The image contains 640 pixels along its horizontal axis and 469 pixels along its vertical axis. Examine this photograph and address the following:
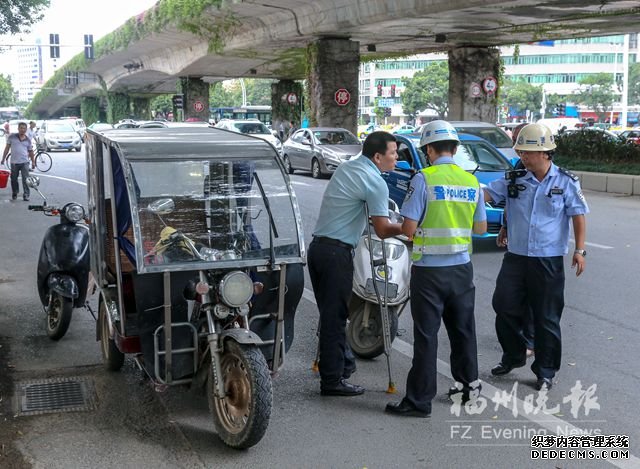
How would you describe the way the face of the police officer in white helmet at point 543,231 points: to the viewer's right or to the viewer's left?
to the viewer's left

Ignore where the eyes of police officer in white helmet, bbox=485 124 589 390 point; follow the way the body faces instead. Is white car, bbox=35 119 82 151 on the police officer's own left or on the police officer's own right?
on the police officer's own right

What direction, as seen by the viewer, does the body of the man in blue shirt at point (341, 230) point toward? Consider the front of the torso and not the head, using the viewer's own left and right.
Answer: facing to the right of the viewer

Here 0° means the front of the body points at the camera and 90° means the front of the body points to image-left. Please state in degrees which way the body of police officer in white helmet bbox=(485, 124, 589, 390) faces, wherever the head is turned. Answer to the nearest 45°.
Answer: approximately 45°

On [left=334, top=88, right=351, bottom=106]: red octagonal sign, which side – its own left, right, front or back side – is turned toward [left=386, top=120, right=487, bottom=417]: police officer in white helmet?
front

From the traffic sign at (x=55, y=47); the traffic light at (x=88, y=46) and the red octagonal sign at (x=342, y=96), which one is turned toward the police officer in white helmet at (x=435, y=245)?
the red octagonal sign

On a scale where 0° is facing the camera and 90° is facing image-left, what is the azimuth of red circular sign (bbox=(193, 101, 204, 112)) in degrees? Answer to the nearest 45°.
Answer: approximately 0°

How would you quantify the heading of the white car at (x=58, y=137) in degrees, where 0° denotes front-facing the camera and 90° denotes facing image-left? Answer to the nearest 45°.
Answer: approximately 0°
